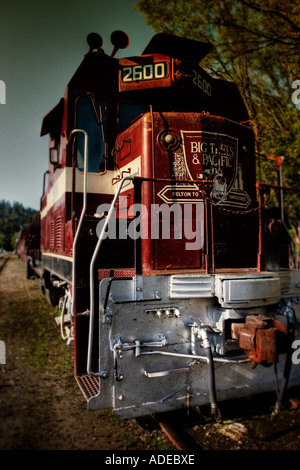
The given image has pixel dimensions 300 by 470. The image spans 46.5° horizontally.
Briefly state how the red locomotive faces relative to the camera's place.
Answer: facing the viewer and to the right of the viewer
